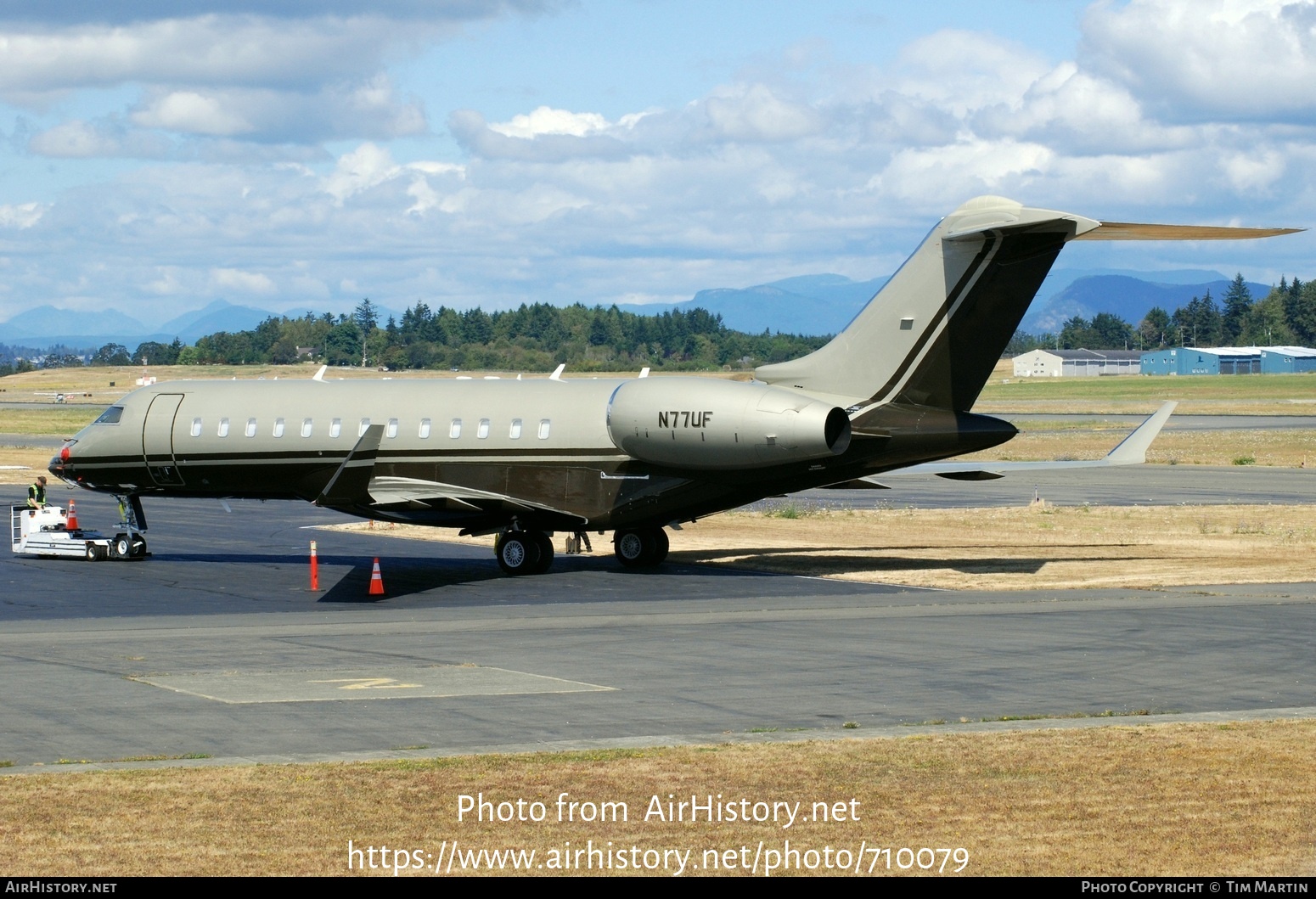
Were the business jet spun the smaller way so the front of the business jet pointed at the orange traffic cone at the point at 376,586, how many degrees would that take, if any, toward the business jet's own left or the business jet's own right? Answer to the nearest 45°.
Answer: approximately 90° to the business jet's own left

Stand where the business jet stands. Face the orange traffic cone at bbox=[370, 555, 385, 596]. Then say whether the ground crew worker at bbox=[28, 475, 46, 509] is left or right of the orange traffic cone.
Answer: right

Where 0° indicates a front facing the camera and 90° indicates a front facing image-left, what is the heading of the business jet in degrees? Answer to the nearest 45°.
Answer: approximately 135°

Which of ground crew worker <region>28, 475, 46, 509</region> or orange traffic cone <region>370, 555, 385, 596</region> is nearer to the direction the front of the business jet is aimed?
the ground crew worker
